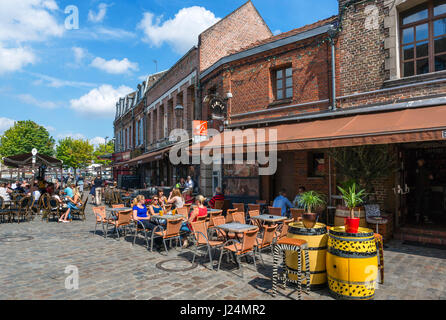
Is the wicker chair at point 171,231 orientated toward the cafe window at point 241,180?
no

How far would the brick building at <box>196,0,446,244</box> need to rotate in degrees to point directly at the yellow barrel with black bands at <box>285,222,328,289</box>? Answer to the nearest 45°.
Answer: approximately 45° to its left

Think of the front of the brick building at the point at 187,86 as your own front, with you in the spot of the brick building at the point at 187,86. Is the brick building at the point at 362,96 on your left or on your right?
on your left

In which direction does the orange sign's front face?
toward the camera

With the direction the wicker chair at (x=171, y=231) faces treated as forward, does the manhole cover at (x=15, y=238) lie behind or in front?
in front

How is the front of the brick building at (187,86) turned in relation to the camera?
facing the viewer and to the left of the viewer
